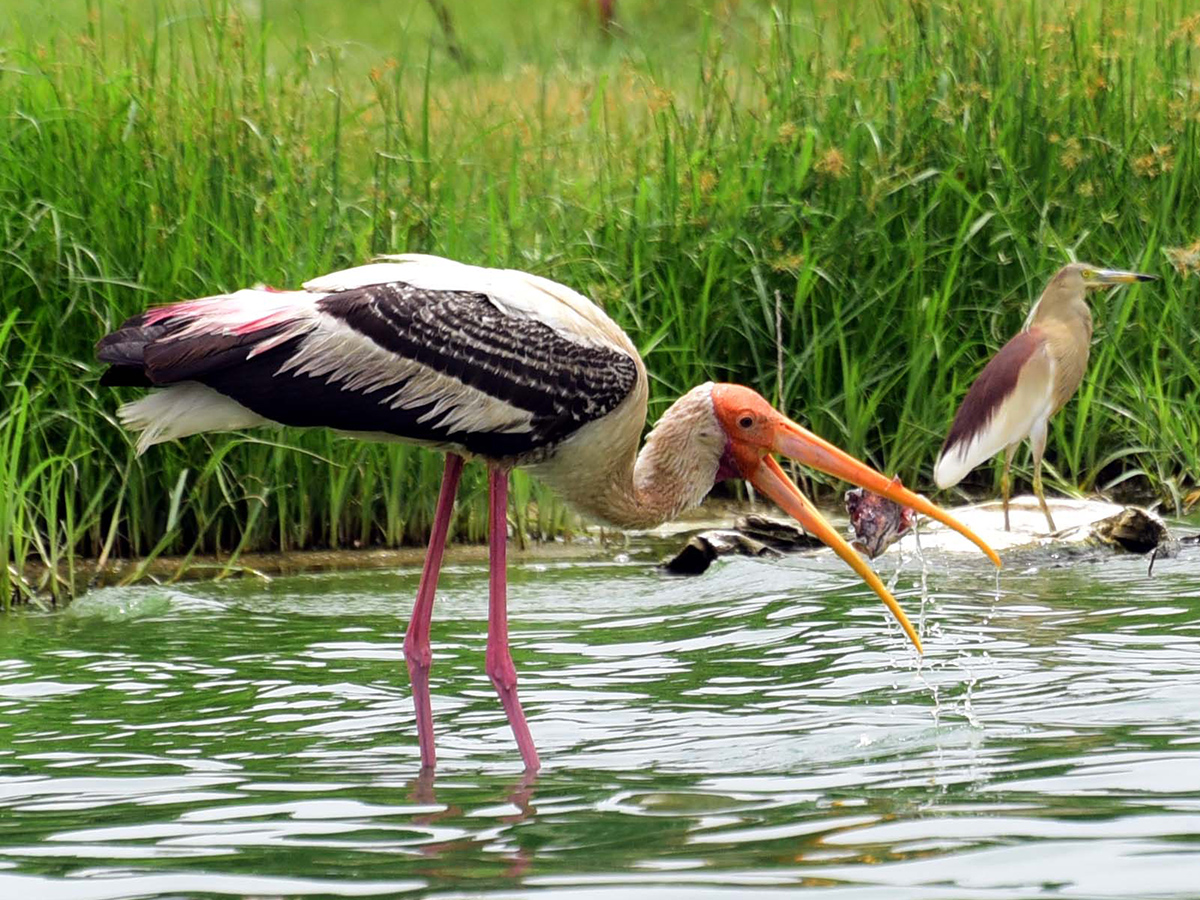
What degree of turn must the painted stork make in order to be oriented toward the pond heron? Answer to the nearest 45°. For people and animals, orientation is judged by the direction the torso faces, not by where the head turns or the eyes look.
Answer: approximately 45° to its left

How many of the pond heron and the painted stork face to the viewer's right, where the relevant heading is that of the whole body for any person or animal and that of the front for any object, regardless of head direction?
2

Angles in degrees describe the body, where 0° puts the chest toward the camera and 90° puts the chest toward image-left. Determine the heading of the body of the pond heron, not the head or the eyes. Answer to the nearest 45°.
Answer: approximately 270°

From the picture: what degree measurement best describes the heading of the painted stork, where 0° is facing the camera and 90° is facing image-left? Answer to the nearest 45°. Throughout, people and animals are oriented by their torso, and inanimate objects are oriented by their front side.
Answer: approximately 270°

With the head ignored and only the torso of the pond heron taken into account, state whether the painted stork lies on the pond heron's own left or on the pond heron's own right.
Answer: on the pond heron's own right
